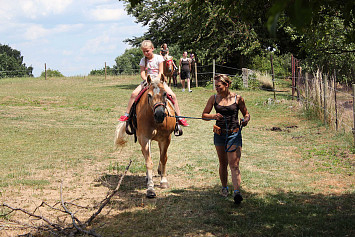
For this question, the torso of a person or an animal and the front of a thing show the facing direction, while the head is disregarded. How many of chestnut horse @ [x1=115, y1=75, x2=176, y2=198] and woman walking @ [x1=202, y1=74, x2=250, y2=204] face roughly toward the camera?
2

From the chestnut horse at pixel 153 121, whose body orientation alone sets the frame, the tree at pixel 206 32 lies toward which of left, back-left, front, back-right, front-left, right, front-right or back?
back

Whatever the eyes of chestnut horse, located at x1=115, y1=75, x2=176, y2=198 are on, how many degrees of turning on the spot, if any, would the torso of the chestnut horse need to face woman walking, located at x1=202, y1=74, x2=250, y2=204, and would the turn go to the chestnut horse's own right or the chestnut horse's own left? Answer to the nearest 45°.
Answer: approximately 45° to the chestnut horse's own left

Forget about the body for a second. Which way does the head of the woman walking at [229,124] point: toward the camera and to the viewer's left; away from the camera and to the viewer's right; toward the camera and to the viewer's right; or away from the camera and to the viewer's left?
toward the camera and to the viewer's left

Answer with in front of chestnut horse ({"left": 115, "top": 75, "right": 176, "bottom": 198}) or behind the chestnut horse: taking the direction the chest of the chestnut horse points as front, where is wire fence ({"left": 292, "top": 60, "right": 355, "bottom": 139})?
behind

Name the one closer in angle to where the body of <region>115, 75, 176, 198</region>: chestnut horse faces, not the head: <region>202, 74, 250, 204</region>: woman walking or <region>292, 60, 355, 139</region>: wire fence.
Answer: the woman walking

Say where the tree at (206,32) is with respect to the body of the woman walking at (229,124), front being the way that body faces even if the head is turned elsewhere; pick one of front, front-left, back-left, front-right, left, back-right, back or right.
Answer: back

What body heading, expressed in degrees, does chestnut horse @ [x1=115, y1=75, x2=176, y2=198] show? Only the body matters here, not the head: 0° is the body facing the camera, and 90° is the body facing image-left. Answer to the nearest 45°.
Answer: approximately 0°
